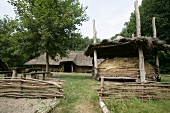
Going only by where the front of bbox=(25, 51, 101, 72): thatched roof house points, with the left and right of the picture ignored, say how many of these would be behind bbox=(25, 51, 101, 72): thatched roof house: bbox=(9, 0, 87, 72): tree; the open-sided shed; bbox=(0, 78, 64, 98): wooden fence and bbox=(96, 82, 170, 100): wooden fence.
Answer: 0

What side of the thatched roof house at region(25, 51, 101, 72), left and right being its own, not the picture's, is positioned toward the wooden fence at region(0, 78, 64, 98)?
front

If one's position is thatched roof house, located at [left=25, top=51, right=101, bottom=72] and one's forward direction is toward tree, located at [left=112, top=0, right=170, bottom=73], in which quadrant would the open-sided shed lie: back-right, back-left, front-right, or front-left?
front-right

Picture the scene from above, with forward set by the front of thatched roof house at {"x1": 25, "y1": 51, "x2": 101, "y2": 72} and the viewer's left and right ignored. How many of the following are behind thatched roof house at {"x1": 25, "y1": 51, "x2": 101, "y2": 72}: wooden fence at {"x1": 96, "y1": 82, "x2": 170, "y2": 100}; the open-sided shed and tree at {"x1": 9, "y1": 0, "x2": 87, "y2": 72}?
0

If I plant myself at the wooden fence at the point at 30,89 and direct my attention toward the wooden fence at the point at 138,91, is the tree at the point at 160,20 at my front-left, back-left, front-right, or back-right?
front-left

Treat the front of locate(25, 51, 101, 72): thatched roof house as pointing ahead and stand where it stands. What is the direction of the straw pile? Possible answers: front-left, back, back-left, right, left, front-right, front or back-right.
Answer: front

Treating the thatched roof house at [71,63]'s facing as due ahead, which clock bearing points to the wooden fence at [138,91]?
The wooden fence is roughly at 12 o'clock from the thatched roof house.

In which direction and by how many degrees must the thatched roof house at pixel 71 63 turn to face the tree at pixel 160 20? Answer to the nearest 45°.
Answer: approximately 45° to its left

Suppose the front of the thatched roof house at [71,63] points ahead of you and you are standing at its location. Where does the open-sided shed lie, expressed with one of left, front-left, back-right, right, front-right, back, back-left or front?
front

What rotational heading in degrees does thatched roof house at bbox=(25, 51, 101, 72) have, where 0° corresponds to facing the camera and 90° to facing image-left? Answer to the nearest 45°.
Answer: approximately 0°

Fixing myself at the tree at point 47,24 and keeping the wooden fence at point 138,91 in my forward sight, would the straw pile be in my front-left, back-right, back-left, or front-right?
front-left
